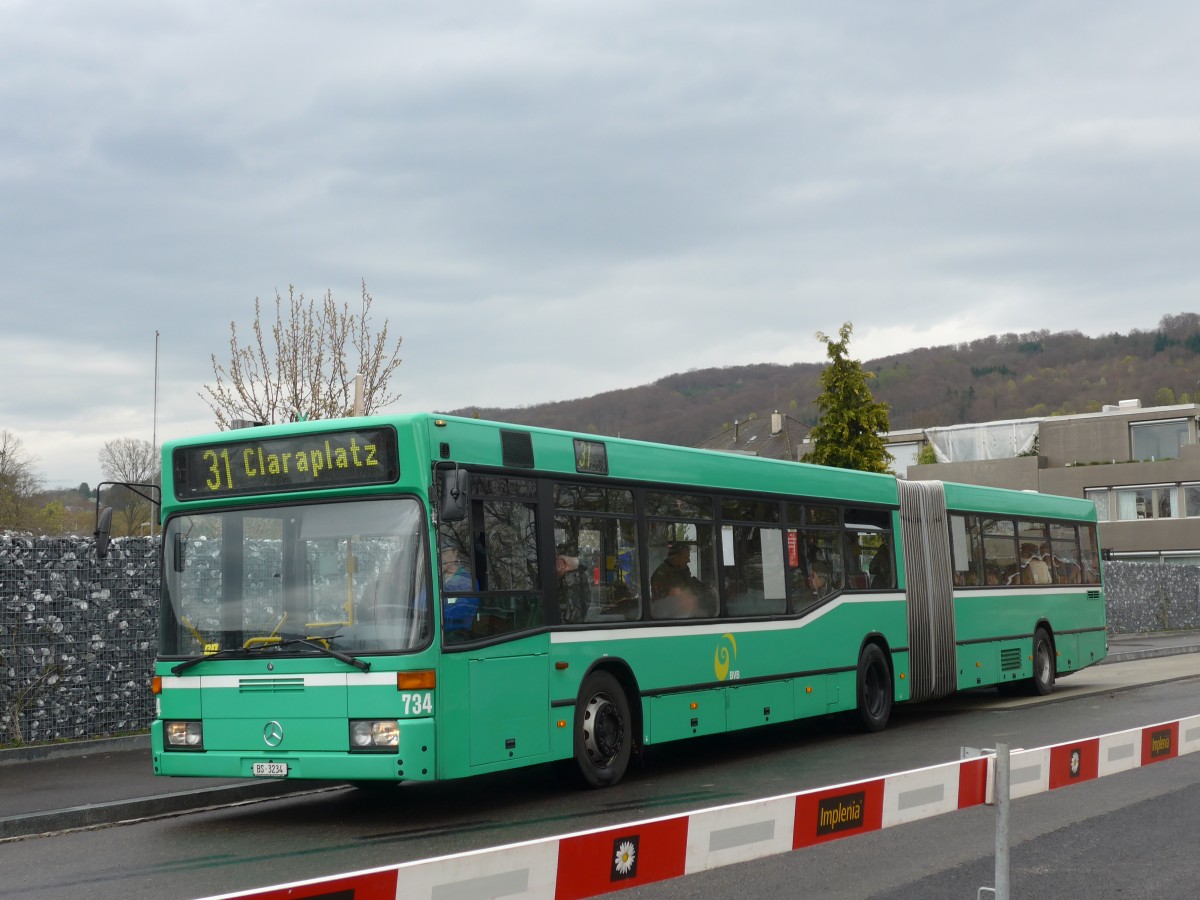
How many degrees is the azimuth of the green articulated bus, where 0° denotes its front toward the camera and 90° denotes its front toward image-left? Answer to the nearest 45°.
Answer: approximately 45°

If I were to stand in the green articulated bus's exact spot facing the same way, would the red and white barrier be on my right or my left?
on my left

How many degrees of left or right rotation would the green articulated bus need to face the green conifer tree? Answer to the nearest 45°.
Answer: approximately 135° to its right
